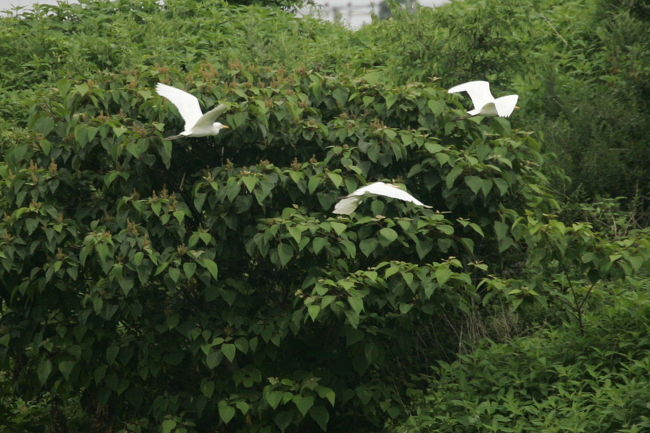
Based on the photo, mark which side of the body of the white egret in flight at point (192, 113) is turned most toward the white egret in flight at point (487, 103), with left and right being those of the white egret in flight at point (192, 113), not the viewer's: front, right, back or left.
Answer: front

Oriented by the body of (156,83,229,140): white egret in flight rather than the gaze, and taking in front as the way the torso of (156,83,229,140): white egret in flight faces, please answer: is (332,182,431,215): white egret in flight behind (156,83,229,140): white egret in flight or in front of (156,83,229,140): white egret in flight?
in front

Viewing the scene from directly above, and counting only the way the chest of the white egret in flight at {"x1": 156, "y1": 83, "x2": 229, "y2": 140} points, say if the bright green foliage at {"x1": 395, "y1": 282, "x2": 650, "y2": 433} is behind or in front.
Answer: in front

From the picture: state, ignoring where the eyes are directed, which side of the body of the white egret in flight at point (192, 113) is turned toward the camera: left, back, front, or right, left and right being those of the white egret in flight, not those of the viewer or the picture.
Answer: right
